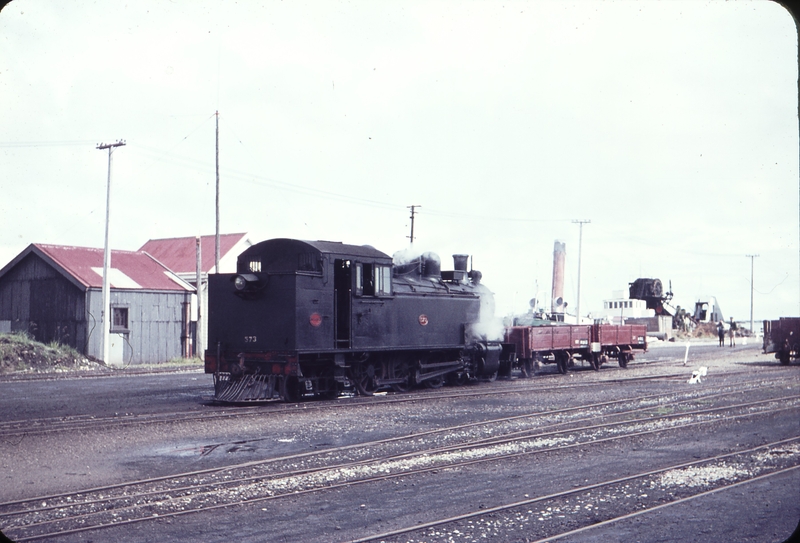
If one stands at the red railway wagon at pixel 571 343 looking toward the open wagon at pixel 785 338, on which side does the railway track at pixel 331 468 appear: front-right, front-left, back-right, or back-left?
back-right

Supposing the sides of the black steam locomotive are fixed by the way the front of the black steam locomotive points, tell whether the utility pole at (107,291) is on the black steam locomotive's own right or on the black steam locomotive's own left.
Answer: on the black steam locomotive's own left

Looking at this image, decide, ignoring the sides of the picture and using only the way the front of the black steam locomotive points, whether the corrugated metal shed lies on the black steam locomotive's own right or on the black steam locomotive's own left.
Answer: on the black steam locomotive's own left

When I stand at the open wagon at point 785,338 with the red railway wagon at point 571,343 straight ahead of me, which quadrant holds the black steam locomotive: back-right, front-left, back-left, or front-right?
front-left

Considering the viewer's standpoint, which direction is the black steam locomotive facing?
facing away from the viewer and to the right of the viewer

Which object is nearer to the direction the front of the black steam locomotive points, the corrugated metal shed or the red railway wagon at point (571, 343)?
the red railway wagon

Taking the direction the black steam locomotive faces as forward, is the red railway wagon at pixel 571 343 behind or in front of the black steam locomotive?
in front

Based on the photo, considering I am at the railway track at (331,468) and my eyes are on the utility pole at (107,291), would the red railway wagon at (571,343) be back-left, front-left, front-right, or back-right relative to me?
front-right
